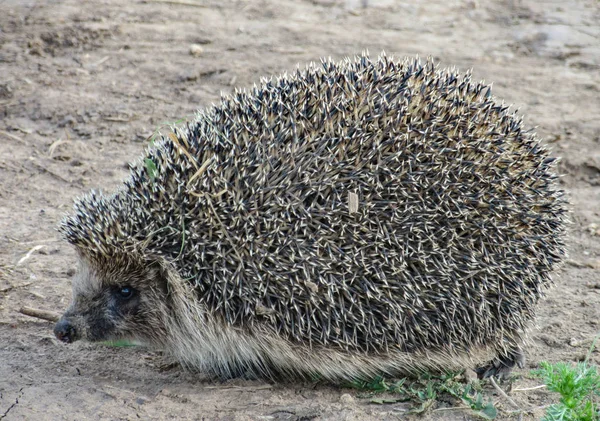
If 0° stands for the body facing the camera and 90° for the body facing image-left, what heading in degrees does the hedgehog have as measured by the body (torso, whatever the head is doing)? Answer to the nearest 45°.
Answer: approximately 90°

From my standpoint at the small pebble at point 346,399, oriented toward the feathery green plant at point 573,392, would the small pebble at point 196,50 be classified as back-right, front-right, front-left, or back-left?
back-left

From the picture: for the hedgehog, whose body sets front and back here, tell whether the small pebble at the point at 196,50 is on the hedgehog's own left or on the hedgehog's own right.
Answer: on the hedgehog's own right

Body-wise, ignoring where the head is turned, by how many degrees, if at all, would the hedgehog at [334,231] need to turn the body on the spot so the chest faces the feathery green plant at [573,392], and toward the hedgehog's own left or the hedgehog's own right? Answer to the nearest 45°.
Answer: approximately 135° to the hedgehog's own left

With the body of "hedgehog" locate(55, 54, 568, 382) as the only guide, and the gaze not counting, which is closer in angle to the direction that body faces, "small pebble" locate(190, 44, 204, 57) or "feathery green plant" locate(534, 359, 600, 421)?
the small pebble
